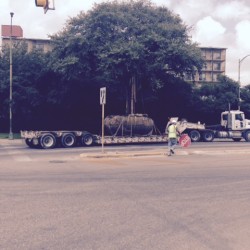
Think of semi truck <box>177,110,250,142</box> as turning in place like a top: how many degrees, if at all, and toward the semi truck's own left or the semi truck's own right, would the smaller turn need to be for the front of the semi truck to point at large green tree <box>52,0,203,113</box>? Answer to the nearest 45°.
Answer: approximately 180°

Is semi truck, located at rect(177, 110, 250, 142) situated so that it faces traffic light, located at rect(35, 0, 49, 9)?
no

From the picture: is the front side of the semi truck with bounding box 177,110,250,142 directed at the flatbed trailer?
no

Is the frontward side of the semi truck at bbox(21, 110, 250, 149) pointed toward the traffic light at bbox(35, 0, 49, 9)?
no

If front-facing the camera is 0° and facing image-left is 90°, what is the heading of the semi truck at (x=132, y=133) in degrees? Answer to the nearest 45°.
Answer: approximately 270°
